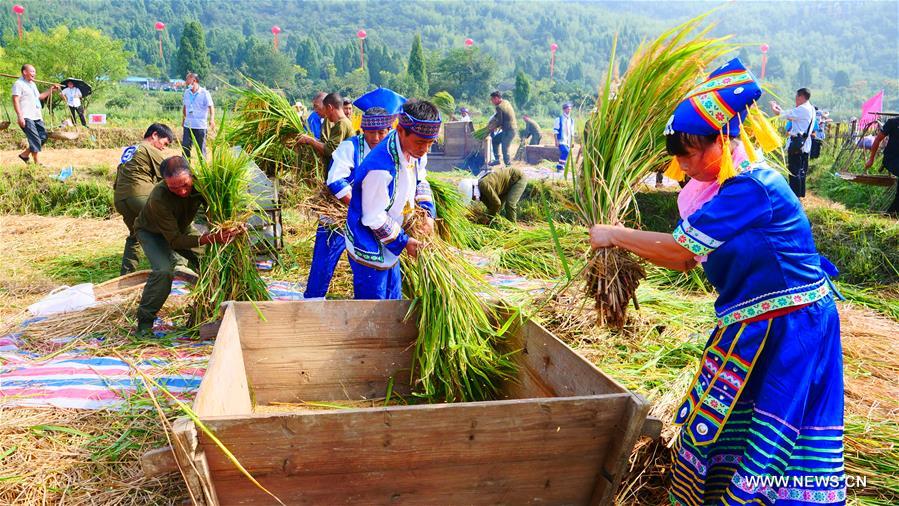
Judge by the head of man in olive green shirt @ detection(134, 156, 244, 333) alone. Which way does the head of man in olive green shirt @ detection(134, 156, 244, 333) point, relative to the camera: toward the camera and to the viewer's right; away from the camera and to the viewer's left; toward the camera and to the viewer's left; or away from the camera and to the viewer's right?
toward the camera and to the viewer's right

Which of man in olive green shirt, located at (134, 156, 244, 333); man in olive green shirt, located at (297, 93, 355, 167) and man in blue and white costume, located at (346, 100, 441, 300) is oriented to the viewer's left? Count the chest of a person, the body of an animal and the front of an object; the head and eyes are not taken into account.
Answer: man in olive green shirt, located at (297, 93, 355, 167)

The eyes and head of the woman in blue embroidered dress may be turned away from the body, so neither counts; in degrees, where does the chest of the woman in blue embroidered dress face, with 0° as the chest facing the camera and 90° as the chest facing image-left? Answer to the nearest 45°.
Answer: approximately 90°

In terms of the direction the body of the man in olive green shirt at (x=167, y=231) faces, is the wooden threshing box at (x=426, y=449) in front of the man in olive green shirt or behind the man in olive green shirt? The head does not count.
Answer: in front

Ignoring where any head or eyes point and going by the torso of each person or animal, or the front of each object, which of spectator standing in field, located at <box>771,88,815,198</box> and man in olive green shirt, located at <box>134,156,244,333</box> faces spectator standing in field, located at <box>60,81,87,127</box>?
spectator standing in field, located at <box>771,88,815,198</box>

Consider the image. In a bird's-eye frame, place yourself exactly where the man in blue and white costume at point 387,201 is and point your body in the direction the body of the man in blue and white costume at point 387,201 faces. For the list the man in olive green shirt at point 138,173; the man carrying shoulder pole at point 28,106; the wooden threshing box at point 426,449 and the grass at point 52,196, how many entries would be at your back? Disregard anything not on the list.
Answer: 3

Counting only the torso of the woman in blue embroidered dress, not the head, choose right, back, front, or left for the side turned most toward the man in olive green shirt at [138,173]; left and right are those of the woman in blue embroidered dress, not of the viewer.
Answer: front

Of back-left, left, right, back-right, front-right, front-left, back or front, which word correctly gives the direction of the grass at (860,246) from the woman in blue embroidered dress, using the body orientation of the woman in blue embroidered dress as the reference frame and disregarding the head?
right

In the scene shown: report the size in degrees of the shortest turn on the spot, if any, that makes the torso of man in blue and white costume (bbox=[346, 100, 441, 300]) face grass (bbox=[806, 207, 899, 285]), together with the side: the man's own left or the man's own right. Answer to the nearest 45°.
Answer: approximately 90° to the man's own left

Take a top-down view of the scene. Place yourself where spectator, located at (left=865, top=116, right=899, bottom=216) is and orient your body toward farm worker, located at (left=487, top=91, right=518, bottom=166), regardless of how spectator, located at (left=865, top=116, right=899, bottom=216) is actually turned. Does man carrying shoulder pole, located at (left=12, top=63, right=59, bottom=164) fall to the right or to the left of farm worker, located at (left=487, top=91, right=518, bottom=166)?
left

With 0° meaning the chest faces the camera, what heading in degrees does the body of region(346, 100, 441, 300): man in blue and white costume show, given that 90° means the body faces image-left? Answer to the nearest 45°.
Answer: approximately 315°
